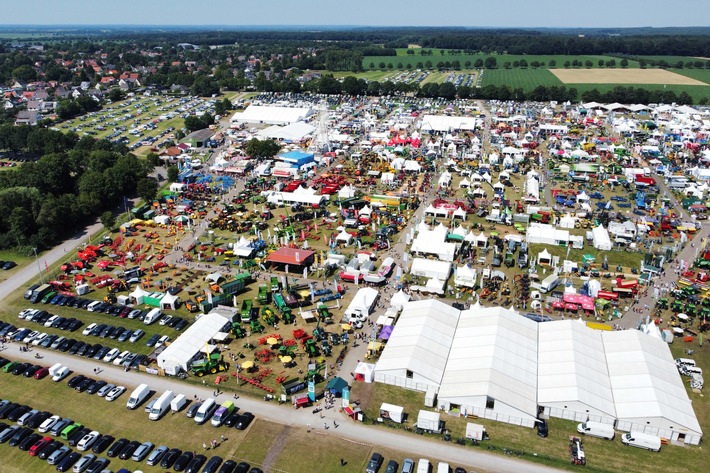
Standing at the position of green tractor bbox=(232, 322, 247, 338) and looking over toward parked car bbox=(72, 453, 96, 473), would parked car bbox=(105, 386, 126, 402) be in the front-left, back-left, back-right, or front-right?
front-right

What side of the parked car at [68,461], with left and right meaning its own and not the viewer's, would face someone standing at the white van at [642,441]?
left

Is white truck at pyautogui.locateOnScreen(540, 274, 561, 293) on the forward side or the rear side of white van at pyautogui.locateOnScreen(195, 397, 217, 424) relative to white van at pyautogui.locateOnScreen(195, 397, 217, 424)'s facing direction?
on the rear side

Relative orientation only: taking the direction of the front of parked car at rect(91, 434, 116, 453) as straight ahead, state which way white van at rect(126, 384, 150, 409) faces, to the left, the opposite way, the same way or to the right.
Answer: the same way

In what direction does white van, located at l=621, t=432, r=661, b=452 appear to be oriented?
to the viewer's left

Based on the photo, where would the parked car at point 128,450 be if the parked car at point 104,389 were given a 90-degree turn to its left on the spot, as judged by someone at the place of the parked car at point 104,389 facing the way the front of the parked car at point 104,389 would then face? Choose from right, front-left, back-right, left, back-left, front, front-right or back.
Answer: front-right

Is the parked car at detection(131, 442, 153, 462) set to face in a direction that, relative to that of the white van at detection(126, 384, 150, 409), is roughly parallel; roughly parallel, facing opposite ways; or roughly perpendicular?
roughly parallel

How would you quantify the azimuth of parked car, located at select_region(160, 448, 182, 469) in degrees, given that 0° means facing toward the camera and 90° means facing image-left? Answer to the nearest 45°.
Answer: approximately 45°

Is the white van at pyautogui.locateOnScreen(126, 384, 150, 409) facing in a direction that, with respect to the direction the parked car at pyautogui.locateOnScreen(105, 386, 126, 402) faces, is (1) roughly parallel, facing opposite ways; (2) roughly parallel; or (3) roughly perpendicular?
roughly parallel

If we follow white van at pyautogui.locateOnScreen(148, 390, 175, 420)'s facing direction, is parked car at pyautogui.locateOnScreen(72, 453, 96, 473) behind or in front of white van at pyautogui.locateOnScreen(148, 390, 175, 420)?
in front

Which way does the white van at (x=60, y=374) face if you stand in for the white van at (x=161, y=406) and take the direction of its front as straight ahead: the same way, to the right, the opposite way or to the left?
the same way

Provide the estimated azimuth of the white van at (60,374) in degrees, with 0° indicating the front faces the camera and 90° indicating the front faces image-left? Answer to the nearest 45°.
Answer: approximately 45°

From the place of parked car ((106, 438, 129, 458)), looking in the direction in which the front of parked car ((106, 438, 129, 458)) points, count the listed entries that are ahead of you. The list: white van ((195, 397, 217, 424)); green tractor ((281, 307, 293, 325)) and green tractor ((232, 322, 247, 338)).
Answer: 0

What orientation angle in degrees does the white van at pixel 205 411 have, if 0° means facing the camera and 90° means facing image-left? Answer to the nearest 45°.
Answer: approximately 45°

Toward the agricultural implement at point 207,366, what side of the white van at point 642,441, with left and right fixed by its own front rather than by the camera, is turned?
front

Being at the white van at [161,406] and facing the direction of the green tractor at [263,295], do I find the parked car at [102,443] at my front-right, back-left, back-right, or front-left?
back-left

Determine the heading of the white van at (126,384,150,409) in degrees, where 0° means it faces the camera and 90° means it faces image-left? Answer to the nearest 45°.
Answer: approximately 45°

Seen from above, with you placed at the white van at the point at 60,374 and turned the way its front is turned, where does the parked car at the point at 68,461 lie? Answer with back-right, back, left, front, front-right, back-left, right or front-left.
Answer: front-left
